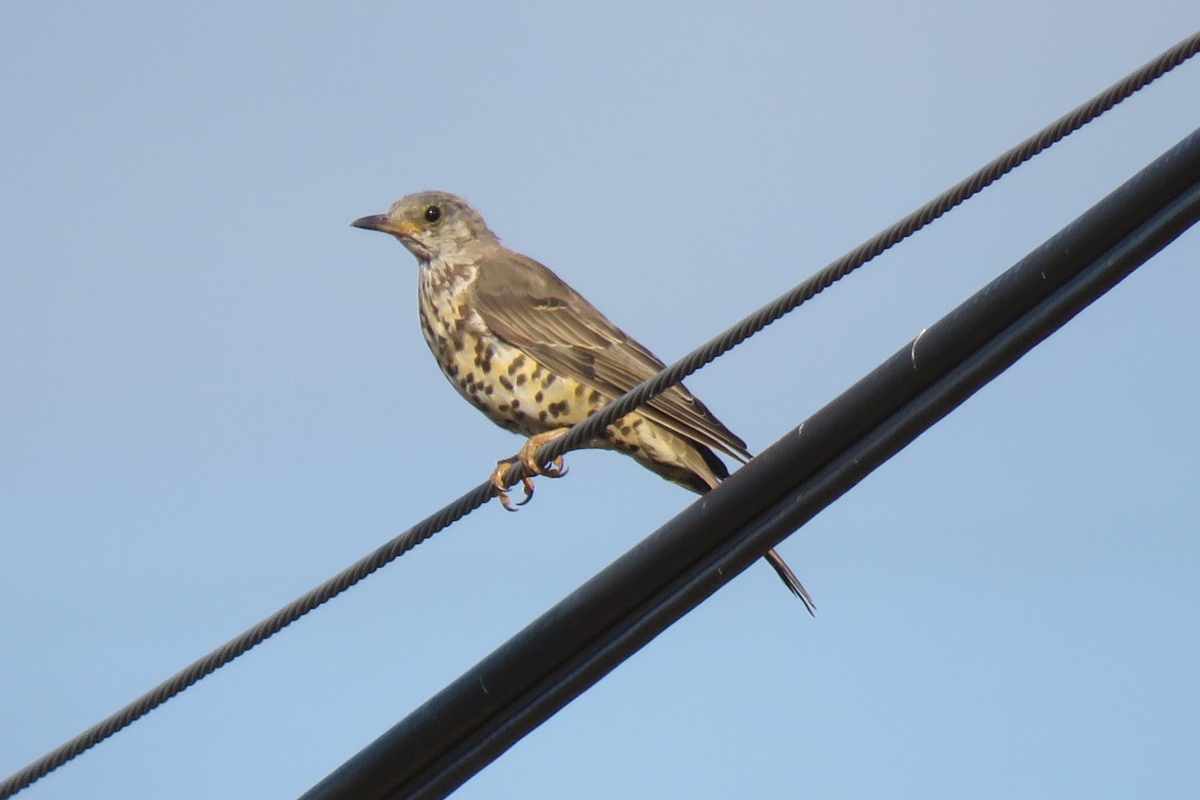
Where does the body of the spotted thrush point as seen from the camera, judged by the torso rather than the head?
to the viewer's left
